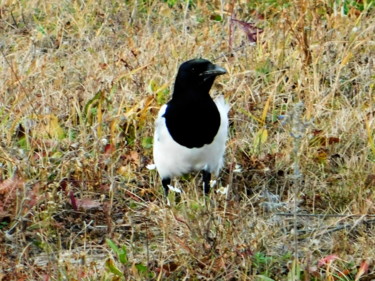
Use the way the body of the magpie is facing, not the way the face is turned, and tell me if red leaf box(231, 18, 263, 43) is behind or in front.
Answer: behind

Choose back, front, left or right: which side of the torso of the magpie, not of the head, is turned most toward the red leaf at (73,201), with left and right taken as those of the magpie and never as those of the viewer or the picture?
right

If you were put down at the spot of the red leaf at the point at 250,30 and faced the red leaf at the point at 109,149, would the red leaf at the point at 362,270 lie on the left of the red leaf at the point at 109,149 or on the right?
left

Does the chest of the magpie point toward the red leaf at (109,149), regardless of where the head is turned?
no

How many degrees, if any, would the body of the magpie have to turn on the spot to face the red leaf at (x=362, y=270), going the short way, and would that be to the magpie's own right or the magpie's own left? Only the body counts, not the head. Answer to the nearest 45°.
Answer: approximately 45° to the magpie's own left

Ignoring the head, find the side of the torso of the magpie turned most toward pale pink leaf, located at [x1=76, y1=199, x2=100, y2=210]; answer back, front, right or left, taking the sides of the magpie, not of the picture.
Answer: right

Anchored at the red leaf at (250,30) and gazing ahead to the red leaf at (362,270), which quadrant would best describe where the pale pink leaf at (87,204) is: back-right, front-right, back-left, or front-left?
front-right

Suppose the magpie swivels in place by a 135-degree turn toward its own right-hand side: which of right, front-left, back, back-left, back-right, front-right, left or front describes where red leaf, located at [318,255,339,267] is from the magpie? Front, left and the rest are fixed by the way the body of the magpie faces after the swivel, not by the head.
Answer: back

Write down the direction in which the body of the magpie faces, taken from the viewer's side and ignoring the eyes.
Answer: toward the camera

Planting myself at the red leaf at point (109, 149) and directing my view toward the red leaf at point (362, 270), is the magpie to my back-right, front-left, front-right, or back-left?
front-left
